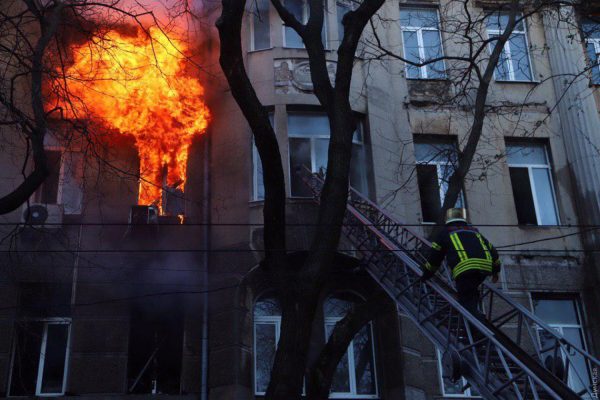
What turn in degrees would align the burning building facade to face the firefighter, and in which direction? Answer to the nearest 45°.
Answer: approximately 45° to its left

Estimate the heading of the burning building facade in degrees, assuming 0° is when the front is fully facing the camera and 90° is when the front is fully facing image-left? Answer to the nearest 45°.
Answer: approximately 0°
